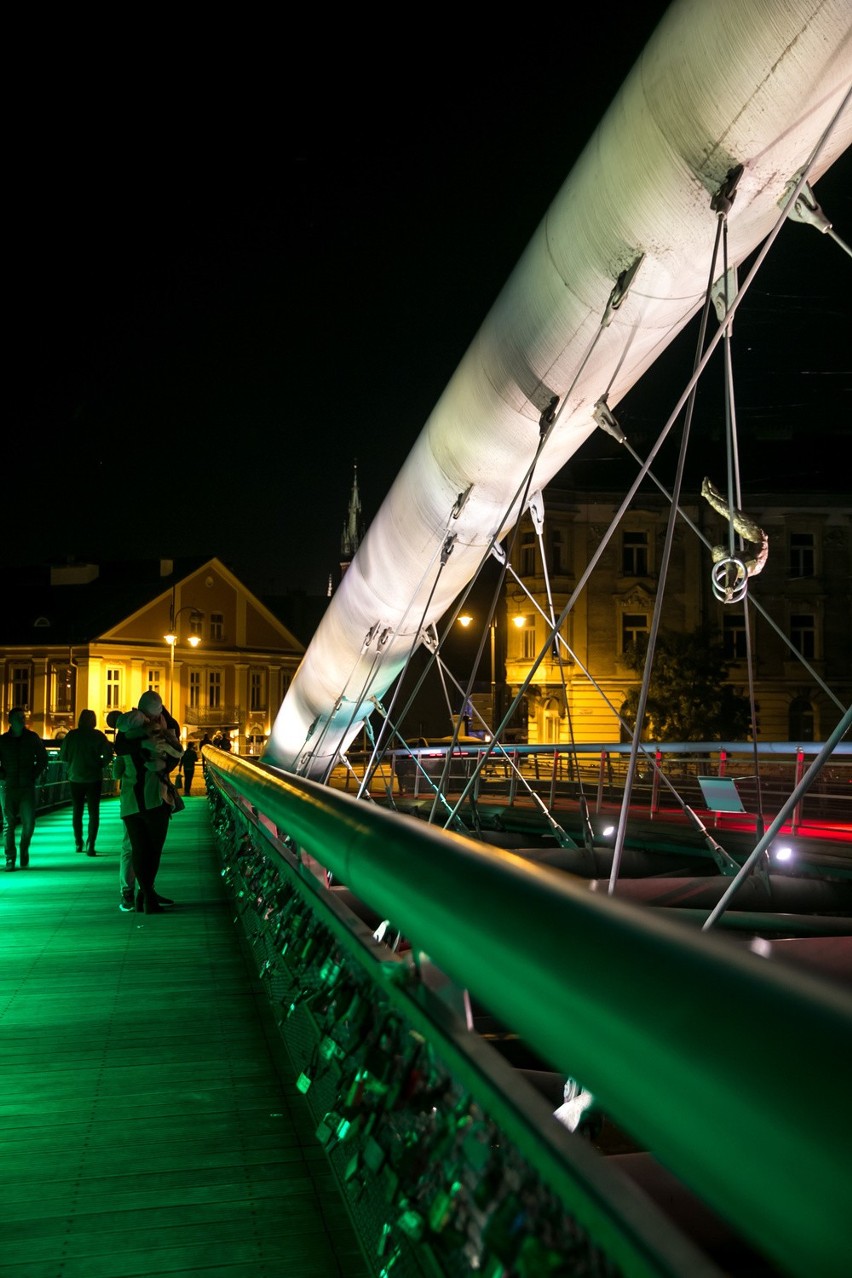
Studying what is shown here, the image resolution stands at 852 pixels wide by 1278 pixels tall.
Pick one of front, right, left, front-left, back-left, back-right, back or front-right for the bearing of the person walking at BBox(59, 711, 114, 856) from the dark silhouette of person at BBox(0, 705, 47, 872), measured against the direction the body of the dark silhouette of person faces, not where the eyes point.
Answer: back-left

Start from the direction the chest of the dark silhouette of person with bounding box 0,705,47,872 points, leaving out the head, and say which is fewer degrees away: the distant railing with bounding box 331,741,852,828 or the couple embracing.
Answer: the couple embracing

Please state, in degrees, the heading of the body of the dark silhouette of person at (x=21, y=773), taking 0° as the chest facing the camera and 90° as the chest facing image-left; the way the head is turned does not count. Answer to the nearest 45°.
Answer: approximately 0°
